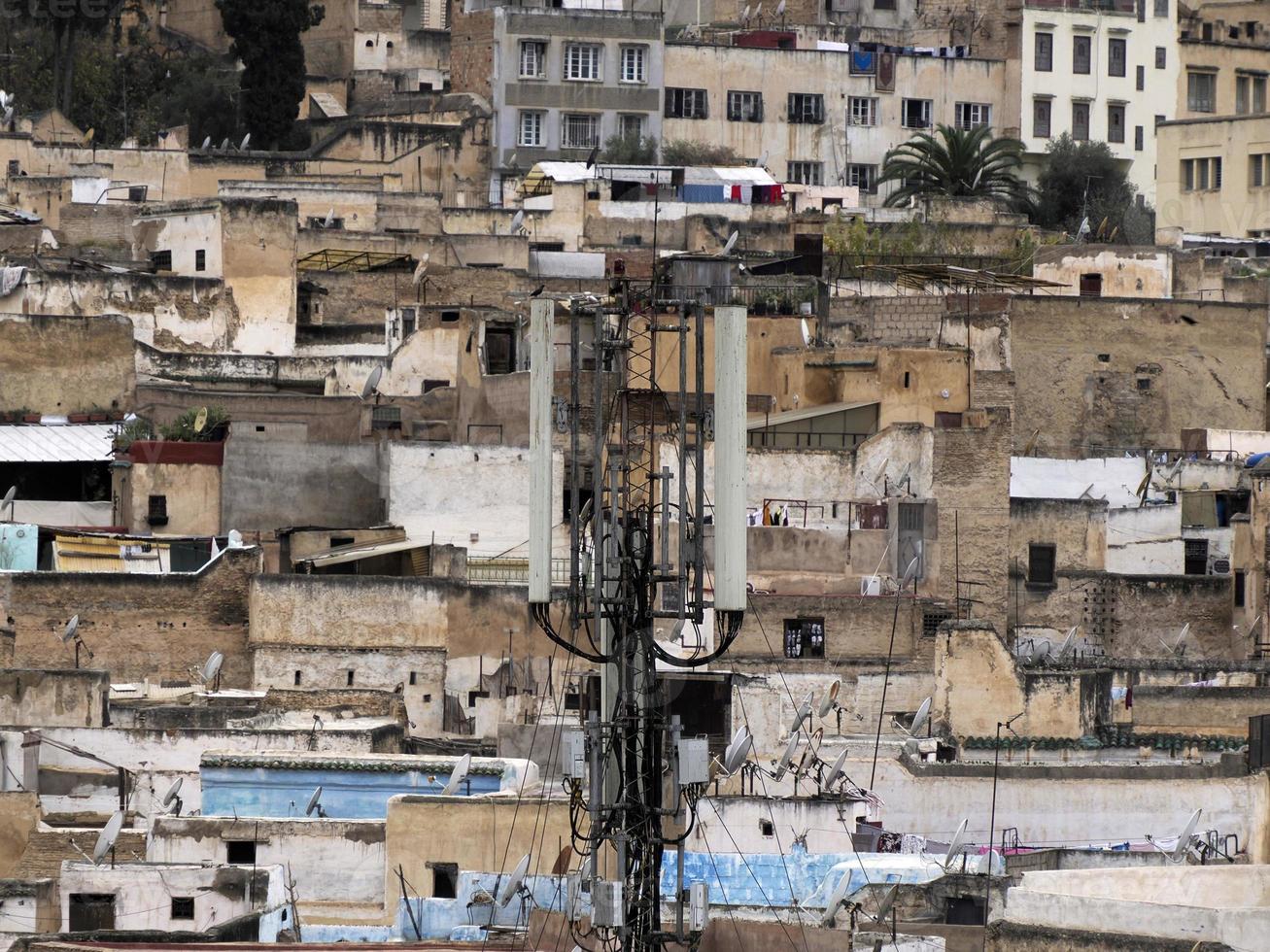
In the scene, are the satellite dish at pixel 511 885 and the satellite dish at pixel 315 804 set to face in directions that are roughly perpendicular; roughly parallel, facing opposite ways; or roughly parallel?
roughly parallel

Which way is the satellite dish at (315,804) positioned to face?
to the viewer's left

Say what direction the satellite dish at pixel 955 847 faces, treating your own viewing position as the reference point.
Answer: facing to the left of the viewer

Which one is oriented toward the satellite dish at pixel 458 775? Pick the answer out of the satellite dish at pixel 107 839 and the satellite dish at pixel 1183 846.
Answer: the satellite dish at pixel 1183 846

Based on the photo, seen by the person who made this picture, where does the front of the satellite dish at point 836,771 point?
facing to the left of the viewer

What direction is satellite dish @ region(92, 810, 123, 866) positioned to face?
to the viewer's left
